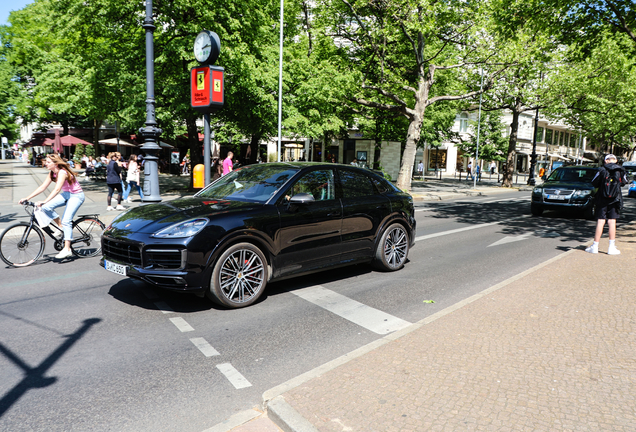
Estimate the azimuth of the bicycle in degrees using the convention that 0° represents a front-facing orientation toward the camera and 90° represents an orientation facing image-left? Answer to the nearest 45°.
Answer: approximately 90°

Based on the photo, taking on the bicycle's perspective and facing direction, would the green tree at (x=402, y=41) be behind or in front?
behind

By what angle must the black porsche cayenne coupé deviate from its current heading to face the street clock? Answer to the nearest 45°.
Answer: approximately 135° to its right

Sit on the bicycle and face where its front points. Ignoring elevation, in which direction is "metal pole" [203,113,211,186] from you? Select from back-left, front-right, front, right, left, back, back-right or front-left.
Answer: back-right

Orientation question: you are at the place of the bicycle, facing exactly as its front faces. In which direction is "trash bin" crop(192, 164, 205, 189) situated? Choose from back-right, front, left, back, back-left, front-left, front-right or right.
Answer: back-right

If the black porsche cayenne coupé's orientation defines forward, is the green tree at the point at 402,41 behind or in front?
behind

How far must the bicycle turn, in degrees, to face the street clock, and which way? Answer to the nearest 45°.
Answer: approximately 135° to its right

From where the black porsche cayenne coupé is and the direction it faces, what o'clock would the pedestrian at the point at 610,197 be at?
The pedestrian is roughly at 7 o'clock from the black porsche cayenne coupé.

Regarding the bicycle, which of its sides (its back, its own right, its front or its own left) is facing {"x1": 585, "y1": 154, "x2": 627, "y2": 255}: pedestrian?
back

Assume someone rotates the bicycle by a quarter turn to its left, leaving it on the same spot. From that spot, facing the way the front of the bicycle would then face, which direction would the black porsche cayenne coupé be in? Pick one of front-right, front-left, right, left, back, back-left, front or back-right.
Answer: front-left

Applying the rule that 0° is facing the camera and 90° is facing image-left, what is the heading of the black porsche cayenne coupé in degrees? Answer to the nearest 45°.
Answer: approximately 45°
